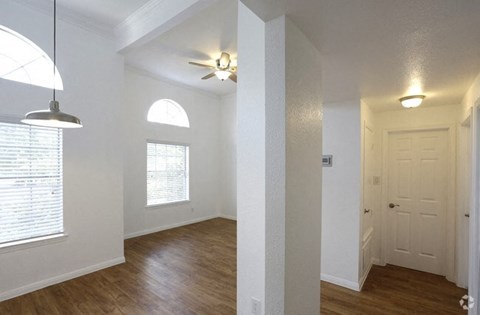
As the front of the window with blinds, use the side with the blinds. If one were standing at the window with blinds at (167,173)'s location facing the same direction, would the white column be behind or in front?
in front

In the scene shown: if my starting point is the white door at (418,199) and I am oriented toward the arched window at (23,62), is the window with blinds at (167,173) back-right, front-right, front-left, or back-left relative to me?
front-right

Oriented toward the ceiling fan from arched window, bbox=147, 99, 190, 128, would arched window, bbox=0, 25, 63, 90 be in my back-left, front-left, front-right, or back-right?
front-right

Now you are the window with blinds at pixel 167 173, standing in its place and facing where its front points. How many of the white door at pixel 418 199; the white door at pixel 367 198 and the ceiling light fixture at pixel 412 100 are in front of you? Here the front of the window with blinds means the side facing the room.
3

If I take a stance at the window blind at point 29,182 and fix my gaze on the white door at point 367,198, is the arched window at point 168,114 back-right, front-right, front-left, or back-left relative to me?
front-left

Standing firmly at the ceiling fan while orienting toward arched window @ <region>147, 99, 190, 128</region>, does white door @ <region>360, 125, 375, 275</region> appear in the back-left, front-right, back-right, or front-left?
back-right

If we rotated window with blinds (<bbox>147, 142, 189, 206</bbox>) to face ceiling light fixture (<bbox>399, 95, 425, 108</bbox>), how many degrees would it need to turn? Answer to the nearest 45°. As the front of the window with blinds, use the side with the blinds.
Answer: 0° — it already faces it

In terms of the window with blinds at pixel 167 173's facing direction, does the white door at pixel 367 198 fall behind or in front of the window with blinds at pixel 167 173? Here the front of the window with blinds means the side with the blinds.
in front

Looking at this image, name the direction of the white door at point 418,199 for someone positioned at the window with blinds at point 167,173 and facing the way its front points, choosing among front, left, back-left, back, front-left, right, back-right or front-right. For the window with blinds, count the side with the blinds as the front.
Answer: front

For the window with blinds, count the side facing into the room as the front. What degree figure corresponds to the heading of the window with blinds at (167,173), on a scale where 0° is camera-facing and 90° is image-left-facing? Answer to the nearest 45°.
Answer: approximately 315°
